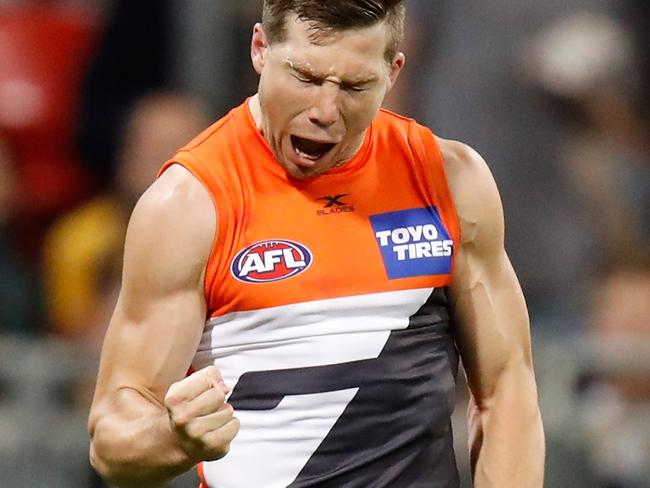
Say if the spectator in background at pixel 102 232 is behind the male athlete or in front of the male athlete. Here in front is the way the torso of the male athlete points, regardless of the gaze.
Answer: behind

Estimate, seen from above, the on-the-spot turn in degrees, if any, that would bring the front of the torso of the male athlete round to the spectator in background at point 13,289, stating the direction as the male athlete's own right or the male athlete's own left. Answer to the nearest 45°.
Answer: approximately 135° to the male athlete's own right

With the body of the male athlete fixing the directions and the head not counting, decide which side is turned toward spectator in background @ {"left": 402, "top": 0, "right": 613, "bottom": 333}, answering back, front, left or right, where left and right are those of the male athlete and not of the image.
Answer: back

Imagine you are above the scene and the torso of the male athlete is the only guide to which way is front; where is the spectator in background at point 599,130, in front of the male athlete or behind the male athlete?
behind

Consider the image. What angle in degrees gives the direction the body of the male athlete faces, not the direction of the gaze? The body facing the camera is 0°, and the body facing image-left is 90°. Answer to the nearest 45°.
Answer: approximately 0°

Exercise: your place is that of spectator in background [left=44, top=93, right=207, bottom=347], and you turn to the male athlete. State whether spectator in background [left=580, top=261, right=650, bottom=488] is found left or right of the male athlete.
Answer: left
